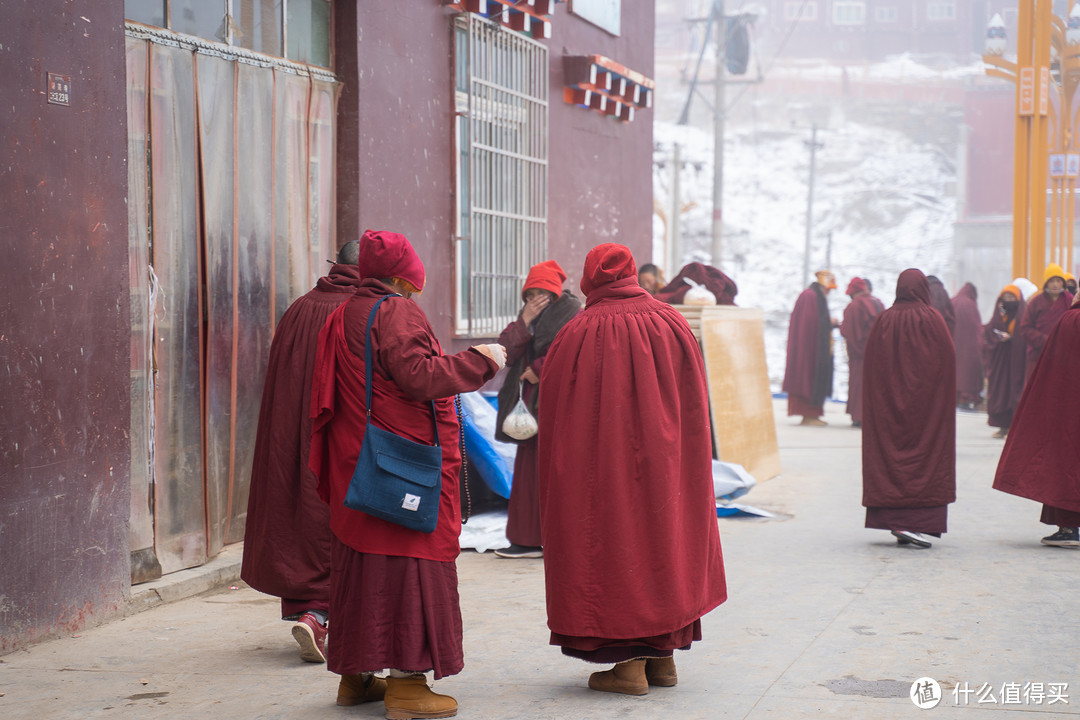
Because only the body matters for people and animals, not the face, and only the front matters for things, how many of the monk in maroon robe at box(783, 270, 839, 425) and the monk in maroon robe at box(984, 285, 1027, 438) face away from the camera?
0

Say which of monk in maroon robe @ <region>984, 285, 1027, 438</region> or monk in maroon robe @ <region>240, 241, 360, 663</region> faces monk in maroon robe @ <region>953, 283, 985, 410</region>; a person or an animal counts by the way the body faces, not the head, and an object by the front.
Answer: monk in maroon robe @ <region>240, 241, 360, 663</region>

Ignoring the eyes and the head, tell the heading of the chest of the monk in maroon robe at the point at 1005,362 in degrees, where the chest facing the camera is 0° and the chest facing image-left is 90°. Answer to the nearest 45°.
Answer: approximately 45°

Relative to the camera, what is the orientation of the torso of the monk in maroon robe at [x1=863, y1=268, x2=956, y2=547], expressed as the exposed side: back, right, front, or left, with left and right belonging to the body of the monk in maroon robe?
back

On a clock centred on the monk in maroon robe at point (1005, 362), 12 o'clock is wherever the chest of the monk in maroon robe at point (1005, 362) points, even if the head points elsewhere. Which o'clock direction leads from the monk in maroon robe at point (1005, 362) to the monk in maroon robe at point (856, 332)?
the monk in maroon robe at point (856, 332) is roughly at 2 o'clock from the monk in maroon robe at point (1005, 362).

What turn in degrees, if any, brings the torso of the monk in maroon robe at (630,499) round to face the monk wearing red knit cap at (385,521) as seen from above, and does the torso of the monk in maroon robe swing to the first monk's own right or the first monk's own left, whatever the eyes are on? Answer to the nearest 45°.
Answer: approximately 90° to the first monk's own left

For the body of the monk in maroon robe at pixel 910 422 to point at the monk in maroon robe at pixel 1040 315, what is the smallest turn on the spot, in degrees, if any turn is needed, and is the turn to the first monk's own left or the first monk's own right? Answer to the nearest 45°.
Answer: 0° — they already face them

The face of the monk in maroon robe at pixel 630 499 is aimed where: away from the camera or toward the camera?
away from the camera

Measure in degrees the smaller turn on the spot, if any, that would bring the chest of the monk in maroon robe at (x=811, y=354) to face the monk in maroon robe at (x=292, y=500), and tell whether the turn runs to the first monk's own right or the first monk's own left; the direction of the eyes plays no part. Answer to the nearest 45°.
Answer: approximately 90° to the first monk's own right
